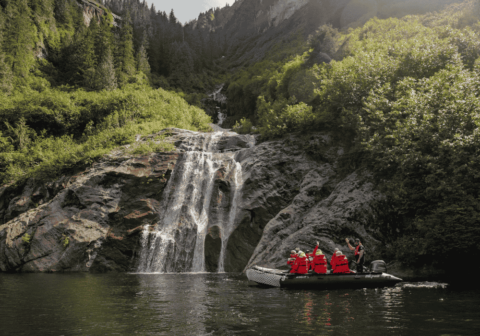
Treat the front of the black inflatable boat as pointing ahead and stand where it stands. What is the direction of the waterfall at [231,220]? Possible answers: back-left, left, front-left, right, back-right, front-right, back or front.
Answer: front-right

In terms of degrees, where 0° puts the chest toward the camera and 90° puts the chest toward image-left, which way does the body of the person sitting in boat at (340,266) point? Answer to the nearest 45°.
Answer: approximately 180°

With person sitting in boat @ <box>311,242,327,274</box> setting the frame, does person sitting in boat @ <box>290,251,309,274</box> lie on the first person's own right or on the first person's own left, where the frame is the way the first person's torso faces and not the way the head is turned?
on the first person's own left

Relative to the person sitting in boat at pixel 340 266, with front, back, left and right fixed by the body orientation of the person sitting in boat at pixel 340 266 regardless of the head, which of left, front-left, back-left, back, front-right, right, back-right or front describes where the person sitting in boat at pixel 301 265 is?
left

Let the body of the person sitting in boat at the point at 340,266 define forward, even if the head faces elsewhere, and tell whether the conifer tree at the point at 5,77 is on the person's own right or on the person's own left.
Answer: on the person's own left

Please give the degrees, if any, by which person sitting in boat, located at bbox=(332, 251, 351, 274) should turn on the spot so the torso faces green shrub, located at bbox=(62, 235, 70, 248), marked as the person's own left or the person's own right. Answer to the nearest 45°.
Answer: approximately 90° to the person's own left

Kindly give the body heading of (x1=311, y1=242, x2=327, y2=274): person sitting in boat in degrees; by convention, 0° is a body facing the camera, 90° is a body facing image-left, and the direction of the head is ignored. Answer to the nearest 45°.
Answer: approximately 180°

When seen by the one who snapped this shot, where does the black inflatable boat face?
facing to the left of the viewer
